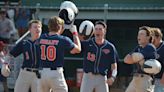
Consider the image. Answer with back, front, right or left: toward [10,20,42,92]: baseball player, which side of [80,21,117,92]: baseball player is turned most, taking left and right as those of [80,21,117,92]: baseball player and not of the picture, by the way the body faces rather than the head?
right

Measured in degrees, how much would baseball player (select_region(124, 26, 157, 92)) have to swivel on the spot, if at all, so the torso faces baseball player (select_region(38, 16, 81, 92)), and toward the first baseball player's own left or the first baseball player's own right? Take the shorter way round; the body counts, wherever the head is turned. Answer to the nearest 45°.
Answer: approximately 45° to the first baseball player's own right

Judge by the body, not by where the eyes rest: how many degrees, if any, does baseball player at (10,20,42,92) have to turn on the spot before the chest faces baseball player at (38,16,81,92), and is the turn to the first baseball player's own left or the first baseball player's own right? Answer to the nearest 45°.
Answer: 0° — they already face them

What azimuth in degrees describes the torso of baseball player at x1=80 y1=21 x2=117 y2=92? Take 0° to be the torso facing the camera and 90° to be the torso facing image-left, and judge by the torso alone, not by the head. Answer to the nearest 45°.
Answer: approximately 0°

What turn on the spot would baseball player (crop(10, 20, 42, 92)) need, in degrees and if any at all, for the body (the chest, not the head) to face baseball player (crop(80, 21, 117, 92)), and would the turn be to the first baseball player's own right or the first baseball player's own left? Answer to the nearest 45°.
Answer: approximately 45° to the first baseball player's own left

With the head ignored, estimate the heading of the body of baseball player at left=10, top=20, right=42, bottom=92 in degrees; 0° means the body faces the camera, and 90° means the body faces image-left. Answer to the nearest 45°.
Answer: approximately 315°
